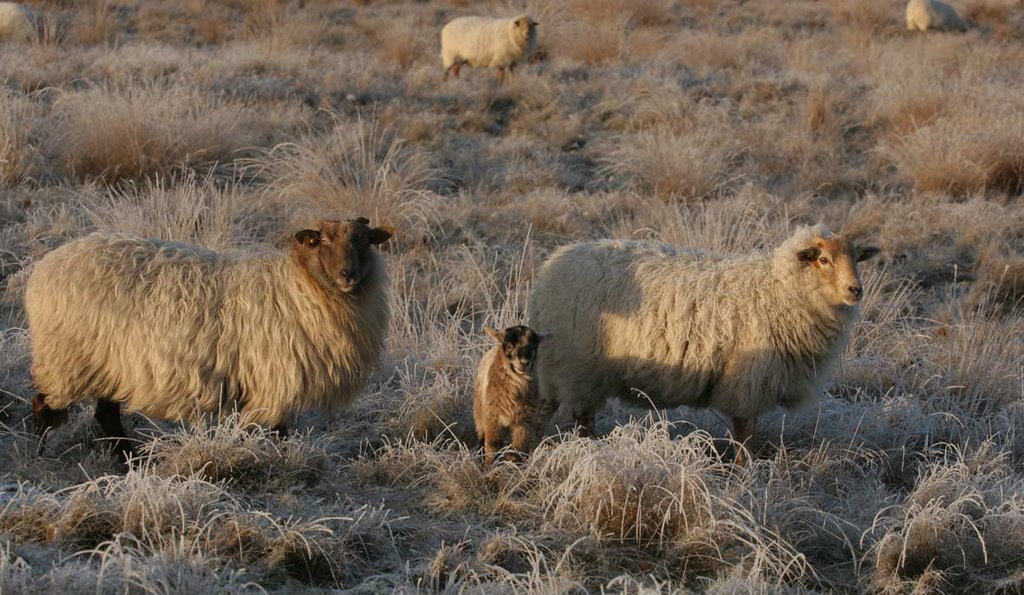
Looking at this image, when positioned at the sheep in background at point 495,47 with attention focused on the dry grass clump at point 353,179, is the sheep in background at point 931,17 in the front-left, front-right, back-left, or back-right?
back-left

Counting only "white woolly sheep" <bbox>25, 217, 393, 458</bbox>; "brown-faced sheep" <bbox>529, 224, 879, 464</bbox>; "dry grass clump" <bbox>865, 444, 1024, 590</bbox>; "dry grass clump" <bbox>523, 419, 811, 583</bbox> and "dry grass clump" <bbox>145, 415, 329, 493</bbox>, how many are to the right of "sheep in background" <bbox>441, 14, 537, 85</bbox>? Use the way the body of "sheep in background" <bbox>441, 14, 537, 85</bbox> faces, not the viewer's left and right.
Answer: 5

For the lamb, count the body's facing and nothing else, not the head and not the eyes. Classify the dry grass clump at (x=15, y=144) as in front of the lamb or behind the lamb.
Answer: behind

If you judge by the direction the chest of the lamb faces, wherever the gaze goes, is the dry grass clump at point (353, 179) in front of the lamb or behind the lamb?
behind

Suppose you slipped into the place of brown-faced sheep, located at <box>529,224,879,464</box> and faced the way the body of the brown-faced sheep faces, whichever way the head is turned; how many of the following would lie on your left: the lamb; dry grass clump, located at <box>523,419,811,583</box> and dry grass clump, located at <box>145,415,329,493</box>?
0

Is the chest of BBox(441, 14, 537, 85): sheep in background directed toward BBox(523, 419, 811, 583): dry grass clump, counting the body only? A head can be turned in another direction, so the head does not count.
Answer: no

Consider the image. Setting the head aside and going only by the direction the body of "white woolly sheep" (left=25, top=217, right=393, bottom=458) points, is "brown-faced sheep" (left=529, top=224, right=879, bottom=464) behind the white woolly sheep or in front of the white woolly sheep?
in front

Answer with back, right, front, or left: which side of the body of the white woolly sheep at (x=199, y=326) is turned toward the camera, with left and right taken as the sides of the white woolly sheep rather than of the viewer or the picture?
right

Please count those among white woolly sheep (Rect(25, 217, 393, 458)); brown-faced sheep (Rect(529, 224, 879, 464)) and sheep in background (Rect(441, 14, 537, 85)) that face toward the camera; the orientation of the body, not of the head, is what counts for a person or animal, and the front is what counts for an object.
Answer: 0

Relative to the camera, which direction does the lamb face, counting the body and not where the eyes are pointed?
toward the camera

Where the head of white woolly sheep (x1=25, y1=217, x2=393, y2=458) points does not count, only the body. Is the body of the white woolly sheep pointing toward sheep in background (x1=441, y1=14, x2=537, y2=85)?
no

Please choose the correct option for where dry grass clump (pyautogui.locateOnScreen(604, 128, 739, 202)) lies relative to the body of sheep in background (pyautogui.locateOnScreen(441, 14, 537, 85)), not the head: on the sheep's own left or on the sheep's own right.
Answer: on the sheep's own right

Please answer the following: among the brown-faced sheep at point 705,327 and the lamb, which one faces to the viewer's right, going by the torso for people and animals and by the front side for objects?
the brown-faced sheep

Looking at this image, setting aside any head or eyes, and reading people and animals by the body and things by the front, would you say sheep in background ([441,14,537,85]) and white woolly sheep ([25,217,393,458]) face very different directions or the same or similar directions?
same or similar directions

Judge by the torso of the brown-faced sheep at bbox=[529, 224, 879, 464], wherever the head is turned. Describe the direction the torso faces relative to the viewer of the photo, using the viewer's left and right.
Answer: facing to the right of the viewer

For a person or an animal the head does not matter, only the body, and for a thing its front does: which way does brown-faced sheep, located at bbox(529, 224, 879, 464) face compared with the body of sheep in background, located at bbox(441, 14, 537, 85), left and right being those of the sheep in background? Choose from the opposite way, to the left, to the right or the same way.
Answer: the same way

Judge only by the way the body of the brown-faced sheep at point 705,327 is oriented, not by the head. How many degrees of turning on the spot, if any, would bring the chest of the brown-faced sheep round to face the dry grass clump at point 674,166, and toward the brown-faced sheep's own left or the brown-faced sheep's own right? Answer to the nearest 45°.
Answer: approximately 90° to the brown-faced sheep's own left

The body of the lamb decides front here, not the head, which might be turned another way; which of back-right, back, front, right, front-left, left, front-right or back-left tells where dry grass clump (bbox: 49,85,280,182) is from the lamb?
back-right

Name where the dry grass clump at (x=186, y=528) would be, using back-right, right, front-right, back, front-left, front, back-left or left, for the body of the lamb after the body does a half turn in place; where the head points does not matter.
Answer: back-left

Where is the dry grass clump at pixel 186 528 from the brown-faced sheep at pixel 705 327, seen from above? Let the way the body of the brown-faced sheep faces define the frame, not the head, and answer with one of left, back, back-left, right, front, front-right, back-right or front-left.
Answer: back-right

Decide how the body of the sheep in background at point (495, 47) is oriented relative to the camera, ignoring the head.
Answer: to the viewer's right
